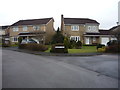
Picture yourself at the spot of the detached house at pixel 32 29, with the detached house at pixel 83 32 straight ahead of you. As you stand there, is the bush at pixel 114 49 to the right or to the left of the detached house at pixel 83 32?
right

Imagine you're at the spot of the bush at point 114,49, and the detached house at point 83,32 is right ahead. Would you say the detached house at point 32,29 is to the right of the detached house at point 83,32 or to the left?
left

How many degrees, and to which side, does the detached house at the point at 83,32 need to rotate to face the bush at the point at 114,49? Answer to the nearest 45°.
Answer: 0° — it already faces it

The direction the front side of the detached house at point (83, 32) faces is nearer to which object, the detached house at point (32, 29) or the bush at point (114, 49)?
the bush

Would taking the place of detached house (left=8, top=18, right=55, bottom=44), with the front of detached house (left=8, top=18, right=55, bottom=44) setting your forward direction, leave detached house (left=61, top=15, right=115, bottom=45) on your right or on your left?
on your left

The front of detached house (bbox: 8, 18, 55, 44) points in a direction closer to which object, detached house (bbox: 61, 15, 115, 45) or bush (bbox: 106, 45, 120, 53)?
the bush

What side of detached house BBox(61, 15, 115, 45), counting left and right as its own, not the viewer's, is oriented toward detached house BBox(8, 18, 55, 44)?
right

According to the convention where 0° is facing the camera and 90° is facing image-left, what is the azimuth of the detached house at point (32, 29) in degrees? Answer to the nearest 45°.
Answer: approximately 45°

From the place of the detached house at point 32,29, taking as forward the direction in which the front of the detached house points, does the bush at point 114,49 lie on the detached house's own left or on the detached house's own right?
on the detached house's own left

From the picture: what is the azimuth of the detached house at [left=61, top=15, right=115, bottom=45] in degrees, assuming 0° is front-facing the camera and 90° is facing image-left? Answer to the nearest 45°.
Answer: approximately 0°
